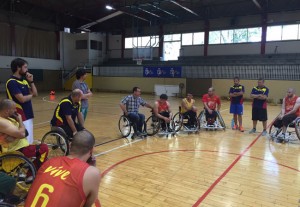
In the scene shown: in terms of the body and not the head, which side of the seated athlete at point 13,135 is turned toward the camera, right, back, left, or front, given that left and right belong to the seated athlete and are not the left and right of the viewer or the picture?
right

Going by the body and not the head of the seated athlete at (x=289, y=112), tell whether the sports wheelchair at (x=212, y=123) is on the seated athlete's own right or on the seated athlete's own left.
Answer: on the seated athlete's own right

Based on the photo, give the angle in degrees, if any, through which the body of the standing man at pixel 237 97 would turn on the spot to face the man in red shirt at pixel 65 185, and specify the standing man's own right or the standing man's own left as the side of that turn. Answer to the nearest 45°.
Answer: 0° — they already face them

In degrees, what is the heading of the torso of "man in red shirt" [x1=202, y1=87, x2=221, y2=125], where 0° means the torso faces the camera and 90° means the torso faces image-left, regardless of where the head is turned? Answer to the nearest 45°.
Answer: approximately 0°

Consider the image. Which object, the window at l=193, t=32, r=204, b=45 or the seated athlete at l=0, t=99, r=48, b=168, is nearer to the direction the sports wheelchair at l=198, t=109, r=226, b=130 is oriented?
the seated athlete

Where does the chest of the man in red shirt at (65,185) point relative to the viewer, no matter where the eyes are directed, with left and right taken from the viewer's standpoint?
facing away from the viewer and to the right of the viewer

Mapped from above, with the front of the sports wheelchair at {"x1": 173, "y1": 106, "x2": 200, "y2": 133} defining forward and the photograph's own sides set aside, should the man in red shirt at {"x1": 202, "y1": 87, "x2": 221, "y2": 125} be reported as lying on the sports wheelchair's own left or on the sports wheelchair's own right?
on the sports wheelchair's own left
